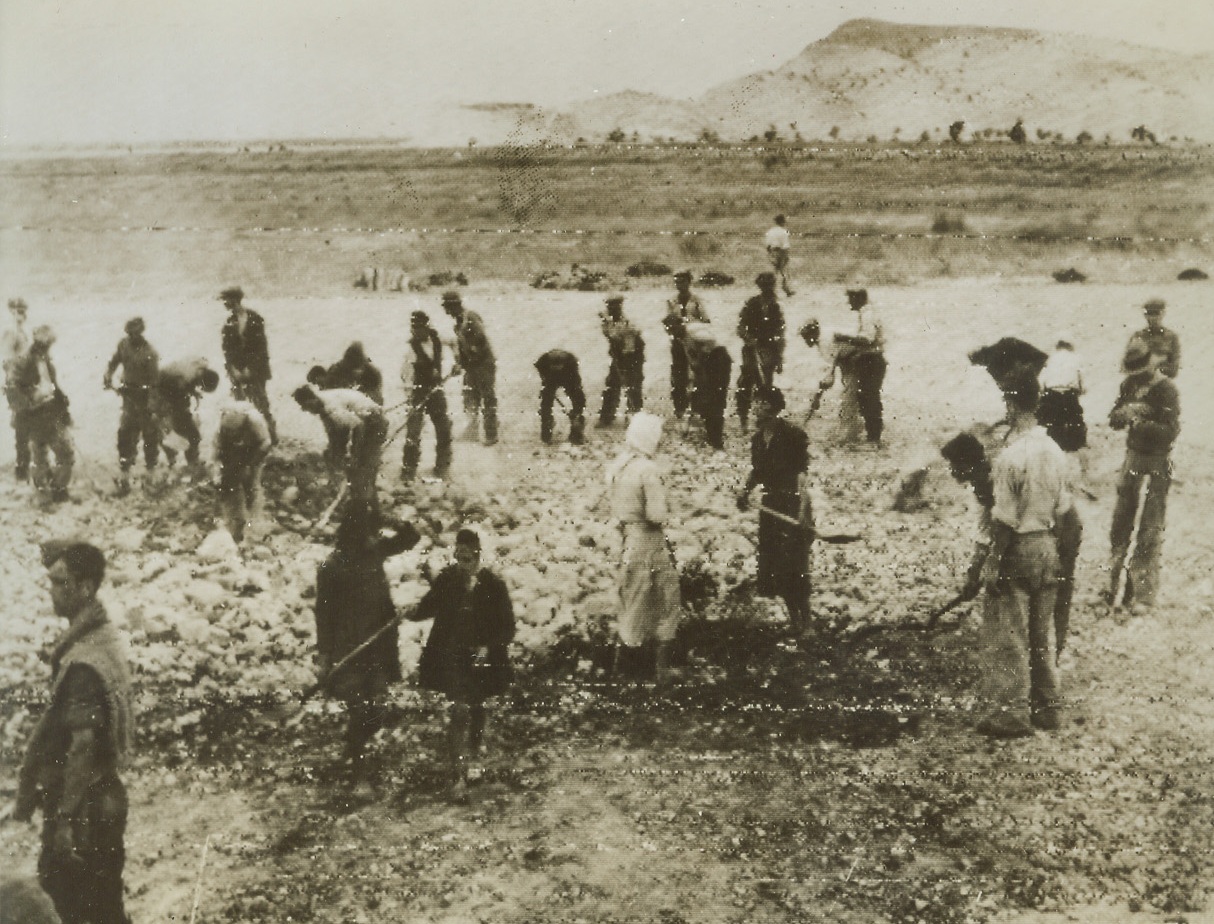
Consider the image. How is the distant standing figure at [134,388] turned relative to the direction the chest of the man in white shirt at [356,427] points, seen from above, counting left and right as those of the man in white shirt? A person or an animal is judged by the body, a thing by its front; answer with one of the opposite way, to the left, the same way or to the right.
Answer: to the left

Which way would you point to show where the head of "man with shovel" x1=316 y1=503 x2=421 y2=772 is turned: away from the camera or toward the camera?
away from the camera

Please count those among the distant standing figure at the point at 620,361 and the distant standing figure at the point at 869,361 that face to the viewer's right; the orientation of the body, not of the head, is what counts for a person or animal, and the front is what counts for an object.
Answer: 0

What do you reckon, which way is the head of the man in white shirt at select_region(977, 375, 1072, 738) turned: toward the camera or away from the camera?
away from the camera

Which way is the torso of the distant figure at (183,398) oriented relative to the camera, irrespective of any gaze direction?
to the viewer's right

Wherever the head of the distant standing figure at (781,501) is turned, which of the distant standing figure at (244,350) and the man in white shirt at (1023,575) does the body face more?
the man in white shirt

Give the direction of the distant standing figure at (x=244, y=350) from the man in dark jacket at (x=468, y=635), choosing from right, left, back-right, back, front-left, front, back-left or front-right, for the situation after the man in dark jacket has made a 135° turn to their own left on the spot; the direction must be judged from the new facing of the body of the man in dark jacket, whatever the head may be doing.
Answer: left

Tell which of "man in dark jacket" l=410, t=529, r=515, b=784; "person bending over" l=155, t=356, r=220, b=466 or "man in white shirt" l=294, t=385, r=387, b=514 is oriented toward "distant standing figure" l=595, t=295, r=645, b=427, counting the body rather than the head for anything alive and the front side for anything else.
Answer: "person bending over" l=155, t=356, r=220, b=466

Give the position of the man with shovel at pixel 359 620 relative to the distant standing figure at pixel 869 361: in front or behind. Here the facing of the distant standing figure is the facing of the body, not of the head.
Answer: in front

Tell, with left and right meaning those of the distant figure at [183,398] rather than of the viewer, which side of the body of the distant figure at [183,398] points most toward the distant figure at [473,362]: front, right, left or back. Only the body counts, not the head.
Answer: front

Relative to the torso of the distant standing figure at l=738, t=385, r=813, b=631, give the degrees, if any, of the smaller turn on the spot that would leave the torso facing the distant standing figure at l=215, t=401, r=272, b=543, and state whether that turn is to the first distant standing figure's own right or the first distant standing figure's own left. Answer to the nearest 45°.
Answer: approximately 45° to the first distant standing figure's own right

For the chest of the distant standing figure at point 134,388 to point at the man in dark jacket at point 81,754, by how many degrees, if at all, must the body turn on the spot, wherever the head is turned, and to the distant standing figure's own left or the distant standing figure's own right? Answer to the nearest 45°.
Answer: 0° — they already face them

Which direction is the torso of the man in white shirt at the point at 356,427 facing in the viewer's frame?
to the viewer's left

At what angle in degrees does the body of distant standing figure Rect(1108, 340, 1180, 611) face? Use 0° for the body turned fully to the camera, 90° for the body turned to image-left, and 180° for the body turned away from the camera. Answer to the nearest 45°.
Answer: approximately 45°

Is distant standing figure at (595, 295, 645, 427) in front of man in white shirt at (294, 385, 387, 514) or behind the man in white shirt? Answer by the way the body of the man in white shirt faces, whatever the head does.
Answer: behind

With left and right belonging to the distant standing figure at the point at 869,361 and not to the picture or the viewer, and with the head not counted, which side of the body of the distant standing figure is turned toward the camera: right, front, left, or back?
left

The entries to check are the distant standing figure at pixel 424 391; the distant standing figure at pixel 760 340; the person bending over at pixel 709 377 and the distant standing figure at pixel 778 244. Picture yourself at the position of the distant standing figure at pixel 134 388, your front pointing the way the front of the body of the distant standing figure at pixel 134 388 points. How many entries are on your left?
4
